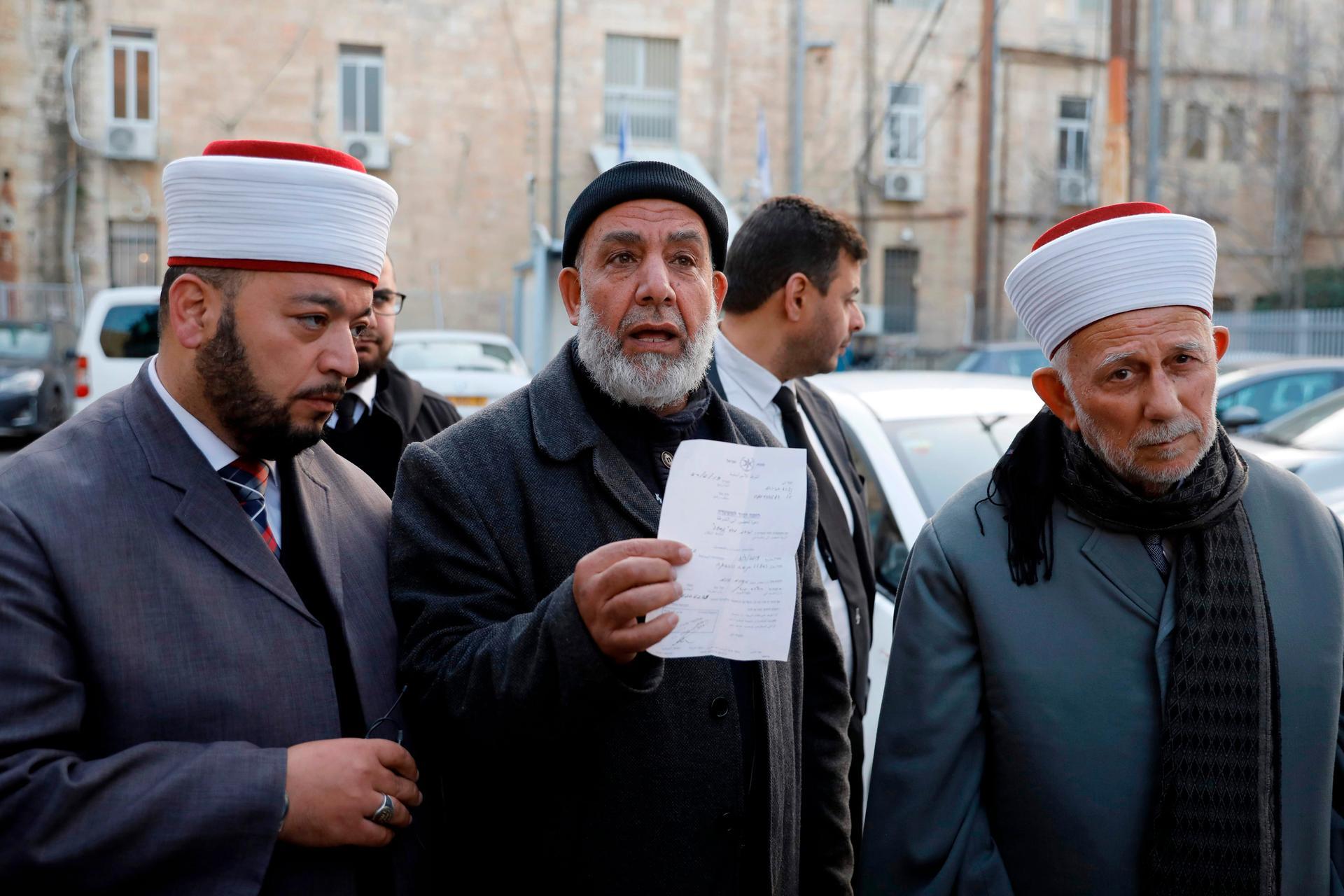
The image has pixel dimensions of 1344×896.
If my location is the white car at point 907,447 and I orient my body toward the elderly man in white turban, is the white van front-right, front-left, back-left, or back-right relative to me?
back-right

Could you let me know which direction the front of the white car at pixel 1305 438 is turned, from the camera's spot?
facing the viewer and to the left of the viewer

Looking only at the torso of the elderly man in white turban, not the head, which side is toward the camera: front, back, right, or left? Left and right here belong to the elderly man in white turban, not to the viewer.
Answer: front

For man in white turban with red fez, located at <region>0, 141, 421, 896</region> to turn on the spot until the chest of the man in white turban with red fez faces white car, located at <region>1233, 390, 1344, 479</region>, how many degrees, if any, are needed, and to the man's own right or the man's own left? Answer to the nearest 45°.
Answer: approximately 90° to the man's own left

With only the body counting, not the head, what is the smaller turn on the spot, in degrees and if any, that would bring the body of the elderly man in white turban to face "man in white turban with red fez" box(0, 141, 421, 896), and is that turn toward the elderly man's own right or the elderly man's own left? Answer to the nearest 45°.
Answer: approximately 45° to the elderly man's own right

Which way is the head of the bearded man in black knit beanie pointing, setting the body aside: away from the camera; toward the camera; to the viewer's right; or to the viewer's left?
toward the camera

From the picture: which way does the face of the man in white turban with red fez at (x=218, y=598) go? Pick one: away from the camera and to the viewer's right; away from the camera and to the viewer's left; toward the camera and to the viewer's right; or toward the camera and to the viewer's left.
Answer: toward the camera and to the viewer's right

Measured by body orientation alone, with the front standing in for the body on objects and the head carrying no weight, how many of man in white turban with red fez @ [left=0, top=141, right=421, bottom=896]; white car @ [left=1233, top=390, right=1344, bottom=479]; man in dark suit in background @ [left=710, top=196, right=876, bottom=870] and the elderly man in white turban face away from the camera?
0
